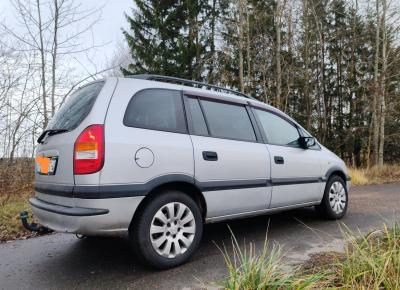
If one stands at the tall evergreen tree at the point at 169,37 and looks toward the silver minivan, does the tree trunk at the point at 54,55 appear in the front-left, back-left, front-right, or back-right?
front-right

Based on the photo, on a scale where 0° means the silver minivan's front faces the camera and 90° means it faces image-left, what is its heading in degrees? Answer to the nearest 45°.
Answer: approximately 225°

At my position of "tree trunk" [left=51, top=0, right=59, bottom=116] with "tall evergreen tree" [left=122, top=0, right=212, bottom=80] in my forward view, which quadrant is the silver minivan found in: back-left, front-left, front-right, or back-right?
back-right

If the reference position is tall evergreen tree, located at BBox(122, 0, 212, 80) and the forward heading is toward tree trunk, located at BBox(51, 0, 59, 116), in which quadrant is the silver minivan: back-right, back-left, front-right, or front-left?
front-left

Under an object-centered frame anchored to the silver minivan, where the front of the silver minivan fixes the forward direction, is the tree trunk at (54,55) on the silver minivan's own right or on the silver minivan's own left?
on the silver minivan's own left

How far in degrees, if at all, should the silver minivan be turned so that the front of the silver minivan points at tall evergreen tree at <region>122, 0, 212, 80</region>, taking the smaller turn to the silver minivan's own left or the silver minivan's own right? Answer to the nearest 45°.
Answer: approximately 45° to the silver minivan's own left

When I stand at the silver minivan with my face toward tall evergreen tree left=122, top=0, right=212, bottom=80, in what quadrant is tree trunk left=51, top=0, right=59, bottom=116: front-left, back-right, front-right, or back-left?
front-left
